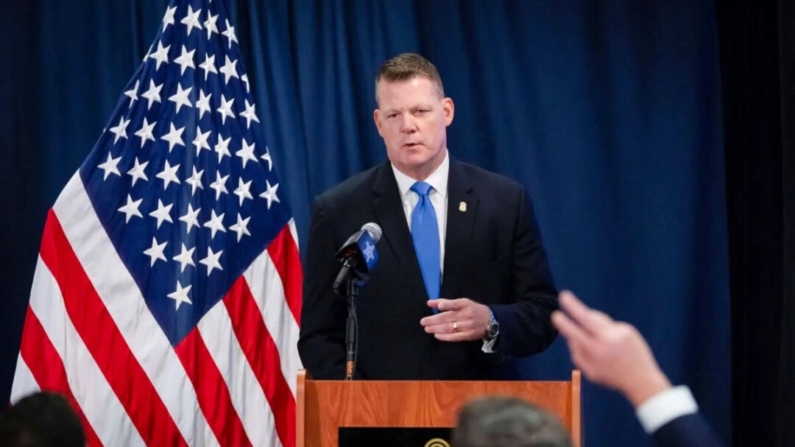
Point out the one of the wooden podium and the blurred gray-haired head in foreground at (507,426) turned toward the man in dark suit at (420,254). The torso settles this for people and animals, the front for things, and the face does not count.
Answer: the blurred gray-haired head in foreground

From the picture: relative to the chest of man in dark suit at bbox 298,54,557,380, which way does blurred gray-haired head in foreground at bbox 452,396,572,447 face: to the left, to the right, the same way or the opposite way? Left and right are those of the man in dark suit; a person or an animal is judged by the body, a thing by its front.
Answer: the opposite way

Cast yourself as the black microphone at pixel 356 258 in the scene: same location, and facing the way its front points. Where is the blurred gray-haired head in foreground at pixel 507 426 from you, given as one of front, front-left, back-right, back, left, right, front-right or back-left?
back-right

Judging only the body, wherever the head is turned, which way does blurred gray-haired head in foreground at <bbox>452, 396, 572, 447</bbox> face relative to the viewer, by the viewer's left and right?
facing away from the viewer

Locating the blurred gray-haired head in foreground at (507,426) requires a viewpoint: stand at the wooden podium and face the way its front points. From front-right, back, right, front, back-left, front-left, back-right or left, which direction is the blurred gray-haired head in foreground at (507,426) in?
front

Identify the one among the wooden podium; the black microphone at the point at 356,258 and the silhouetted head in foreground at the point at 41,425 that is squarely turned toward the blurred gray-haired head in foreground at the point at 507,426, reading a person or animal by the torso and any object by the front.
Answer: the wooden podium

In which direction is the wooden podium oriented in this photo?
toward the camera

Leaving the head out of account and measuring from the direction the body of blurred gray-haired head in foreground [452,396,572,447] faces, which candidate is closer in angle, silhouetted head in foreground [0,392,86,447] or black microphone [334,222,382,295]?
the black microphone

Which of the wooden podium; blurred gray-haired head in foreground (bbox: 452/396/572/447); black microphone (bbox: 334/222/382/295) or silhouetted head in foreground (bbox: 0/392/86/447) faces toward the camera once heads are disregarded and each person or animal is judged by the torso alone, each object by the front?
the wooden podium

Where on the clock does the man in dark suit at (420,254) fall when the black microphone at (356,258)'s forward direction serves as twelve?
The man in dark suit is roughly at 11 o'clock from the black microphone.

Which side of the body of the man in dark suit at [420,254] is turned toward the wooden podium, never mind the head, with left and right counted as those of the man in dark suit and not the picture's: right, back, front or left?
front

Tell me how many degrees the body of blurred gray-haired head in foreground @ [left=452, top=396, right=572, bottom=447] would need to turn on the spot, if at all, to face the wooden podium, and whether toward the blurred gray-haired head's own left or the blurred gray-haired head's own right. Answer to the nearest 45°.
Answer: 0° — they already face it

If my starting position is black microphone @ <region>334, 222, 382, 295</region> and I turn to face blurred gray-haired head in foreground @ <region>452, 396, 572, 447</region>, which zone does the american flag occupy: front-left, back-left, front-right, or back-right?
back-right

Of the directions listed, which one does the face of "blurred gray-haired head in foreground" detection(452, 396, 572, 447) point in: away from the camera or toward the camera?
away from the camera

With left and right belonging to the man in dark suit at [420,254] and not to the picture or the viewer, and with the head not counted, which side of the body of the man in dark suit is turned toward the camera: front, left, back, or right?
front

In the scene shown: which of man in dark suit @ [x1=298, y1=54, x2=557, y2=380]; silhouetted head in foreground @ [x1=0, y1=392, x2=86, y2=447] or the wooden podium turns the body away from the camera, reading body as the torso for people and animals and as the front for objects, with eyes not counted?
the silhouetted head in foreground

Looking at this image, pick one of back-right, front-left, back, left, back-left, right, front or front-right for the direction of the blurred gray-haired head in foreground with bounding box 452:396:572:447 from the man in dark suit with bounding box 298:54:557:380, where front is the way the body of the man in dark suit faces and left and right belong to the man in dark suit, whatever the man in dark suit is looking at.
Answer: front

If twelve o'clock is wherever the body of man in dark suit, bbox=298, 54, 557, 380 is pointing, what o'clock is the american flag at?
The american flag is roughly at 4 o'clock from the man in dark suit.

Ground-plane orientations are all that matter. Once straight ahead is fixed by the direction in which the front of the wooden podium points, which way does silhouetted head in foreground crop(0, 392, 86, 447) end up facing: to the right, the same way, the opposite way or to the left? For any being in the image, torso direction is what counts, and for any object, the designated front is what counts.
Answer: the opposite way
